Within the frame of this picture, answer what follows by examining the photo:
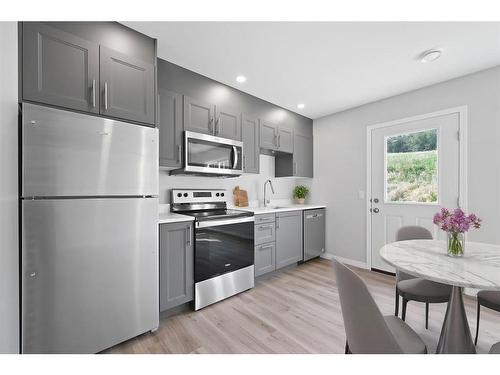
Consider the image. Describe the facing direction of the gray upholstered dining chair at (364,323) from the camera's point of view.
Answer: facing away from the viewer and to the right of the viewer

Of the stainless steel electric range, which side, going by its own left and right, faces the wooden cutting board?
left

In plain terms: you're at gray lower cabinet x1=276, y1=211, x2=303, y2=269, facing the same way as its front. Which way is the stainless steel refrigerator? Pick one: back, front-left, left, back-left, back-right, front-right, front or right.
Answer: right

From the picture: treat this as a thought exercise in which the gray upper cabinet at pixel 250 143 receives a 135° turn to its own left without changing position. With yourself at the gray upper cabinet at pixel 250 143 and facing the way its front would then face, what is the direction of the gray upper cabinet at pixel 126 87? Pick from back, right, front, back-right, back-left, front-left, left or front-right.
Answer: back-left

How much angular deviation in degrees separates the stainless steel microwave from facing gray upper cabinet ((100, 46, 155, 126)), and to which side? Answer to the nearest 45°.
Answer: approximately 90° to its right

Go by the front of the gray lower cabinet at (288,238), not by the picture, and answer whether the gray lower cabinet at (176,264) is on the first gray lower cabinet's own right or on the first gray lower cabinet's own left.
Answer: on the first gray lower cabinet's own right

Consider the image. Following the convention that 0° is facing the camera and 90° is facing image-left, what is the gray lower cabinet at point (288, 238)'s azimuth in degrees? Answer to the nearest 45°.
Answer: approximately 315°

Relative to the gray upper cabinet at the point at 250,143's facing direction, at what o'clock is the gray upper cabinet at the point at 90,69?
the gray upper cabinet at the point at 90,69 is roughly at 3 o'clock from the gray upper cabinet at the point at 250,143.

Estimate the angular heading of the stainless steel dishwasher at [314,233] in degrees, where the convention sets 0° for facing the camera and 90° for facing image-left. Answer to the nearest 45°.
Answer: approximately 315°

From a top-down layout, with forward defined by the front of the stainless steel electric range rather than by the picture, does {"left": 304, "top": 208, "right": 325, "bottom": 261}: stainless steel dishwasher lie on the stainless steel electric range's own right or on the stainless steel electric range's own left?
on the stainless steel electric range's own left
